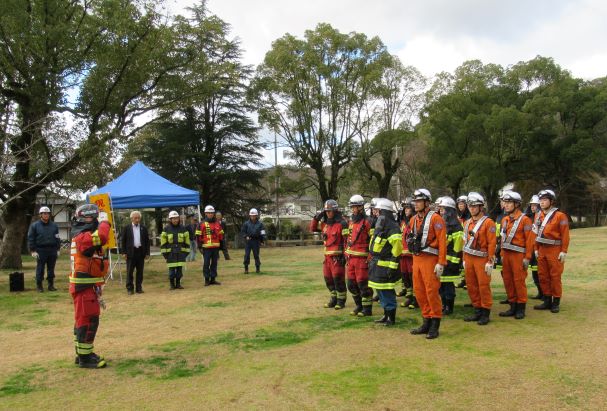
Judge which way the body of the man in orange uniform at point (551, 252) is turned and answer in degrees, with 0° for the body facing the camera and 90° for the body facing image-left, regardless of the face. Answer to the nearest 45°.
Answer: approximately 45°

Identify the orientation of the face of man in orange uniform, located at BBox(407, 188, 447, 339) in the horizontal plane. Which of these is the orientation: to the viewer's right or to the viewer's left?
to the viewer's left

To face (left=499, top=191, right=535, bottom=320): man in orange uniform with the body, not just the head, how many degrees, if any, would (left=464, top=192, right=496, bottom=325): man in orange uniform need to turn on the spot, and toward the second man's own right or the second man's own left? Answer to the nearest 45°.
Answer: approximately 180°

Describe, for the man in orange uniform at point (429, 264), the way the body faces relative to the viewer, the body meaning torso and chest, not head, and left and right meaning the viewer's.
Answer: facing the viewer and to the left of the viewer

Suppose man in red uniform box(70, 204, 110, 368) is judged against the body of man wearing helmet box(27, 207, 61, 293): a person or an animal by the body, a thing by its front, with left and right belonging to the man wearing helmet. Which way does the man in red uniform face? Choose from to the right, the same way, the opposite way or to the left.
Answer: to the left

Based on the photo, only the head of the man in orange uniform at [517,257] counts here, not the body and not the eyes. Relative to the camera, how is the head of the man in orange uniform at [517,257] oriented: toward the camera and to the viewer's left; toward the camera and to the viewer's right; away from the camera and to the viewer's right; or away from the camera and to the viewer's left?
toward the camera and to the viewer's left

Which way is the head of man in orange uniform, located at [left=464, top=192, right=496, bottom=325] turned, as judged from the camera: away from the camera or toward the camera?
toward the camera

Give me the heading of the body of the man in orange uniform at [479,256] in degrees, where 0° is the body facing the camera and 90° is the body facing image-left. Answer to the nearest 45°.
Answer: approximately 45°

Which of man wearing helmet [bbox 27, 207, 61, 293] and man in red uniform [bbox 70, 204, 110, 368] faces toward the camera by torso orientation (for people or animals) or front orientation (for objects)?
the man wearing helmet

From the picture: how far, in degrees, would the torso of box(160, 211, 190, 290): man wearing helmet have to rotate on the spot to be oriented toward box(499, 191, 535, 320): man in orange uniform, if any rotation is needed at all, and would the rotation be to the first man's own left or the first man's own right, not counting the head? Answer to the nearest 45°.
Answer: approximately 45° to the first man's own left

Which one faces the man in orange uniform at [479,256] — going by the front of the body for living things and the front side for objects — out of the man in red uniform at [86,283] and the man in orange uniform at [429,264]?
the man in red uniform at [86,283]

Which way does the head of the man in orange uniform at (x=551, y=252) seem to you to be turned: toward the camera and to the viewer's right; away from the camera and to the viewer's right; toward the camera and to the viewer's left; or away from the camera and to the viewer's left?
toward the camera and to the viewer's left

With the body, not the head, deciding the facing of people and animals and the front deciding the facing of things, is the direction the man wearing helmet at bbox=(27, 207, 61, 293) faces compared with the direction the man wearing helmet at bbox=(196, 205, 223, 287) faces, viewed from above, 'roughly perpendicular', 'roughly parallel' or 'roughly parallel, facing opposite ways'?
roughly parallel

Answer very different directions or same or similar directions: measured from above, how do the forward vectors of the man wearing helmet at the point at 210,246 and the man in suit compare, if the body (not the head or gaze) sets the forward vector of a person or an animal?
same or similar directions

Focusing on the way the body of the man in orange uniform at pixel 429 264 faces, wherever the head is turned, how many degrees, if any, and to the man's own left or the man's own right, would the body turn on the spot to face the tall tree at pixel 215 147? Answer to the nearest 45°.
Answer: approximately 90° to the man's own right

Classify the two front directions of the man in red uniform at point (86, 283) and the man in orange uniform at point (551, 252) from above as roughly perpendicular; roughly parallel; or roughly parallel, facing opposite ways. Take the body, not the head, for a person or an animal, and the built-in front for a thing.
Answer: roughly parallel, facing opposite ways

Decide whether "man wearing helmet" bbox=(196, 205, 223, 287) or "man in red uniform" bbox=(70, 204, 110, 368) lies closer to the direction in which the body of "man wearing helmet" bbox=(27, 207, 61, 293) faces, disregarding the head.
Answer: the man in red uniform

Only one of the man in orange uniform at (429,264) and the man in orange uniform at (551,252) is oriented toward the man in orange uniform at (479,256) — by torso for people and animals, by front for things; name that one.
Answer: the man in orange uniform at (551,252)

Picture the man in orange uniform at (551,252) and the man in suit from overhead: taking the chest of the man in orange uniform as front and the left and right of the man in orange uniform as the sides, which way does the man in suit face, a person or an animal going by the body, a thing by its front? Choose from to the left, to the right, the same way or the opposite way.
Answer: to the left

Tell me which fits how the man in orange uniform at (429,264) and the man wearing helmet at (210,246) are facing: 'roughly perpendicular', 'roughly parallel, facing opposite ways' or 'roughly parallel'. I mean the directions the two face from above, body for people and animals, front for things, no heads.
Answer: roughly perpendicular

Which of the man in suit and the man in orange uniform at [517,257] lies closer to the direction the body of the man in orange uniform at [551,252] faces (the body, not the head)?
the man in orange uniform

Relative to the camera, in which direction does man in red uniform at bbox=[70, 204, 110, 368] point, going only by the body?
to the viewer's right
